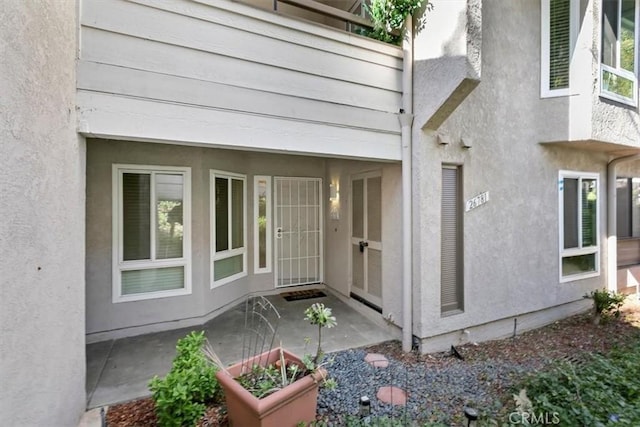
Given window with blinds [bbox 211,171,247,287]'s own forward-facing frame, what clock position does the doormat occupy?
The doormat is roughly at 10 o'clock from the window with blinds.

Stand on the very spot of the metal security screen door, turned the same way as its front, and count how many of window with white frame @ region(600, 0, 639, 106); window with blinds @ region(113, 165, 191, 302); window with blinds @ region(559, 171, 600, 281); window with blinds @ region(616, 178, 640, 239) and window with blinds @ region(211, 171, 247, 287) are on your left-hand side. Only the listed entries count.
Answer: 3

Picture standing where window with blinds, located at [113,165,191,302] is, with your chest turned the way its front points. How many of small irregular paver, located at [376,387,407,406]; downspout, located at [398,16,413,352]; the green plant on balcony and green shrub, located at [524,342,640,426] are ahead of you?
4

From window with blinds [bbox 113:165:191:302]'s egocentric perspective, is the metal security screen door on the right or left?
on its left

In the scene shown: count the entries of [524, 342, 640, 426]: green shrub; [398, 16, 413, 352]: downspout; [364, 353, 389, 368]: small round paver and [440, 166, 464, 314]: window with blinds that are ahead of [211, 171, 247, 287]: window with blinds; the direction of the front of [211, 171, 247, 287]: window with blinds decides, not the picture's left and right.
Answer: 4

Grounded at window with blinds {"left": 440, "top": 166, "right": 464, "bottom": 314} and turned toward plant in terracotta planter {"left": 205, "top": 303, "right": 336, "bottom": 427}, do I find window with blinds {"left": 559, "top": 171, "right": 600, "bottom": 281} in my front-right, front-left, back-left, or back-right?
back-left

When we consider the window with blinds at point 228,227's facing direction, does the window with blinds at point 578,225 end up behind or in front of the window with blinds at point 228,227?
in front

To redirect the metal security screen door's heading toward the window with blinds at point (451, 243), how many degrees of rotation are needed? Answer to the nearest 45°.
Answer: approximately 45° to its left

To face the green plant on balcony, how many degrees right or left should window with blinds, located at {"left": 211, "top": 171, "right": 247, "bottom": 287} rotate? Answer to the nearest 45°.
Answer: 0° — it already faces it

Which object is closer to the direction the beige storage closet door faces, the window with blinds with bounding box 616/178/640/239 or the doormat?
the doormat

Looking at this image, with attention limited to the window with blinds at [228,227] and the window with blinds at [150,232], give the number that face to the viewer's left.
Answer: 0

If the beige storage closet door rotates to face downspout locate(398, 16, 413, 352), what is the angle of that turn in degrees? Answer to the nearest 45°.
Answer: approximately 90° to its left

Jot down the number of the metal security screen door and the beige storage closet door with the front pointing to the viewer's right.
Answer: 0
